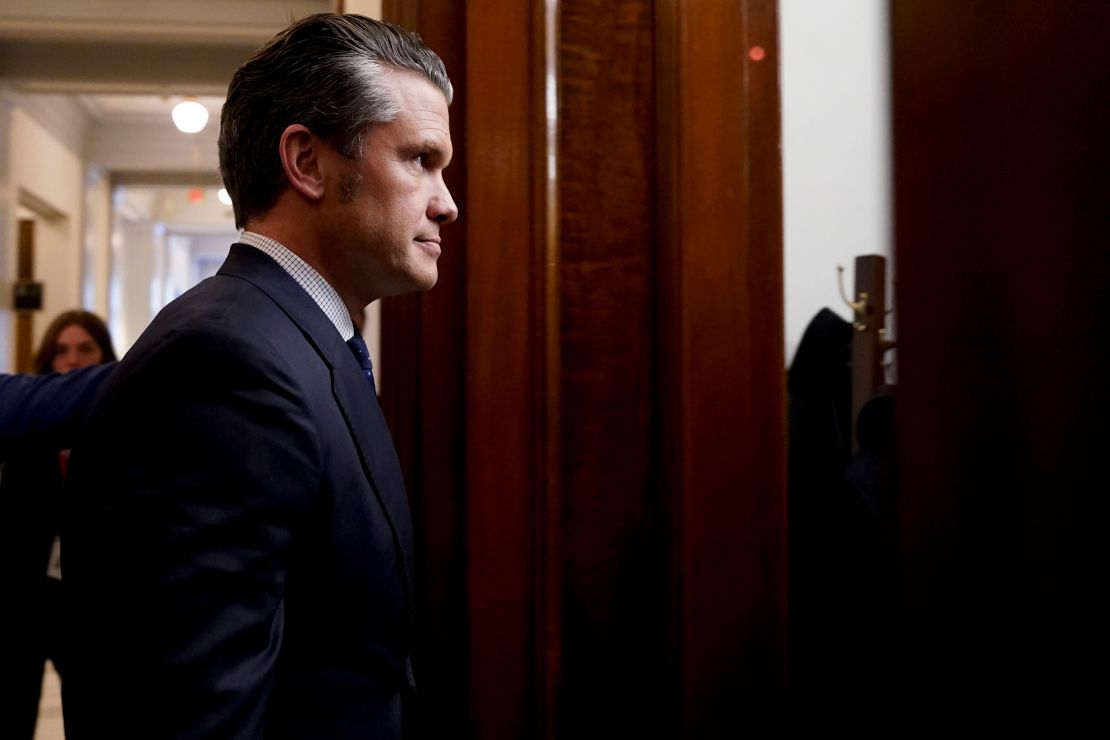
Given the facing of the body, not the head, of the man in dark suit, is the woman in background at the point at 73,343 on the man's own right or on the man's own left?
on the man's own left

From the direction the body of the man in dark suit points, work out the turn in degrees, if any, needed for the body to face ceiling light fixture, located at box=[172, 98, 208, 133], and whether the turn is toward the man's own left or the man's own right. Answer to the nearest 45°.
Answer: approximately 90° to the man's own left

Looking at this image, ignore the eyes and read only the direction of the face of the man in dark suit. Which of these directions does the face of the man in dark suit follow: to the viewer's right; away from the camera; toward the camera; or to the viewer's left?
to the viewer's right

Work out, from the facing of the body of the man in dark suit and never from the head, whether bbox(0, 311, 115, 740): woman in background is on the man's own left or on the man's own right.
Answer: on the man's own left

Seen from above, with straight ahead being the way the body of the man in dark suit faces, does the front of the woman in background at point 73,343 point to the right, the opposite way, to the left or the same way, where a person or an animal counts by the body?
to the right

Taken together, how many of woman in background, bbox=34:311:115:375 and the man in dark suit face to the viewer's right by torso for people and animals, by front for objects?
1

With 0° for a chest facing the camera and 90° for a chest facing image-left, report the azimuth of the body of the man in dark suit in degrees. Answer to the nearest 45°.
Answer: approximately 270°

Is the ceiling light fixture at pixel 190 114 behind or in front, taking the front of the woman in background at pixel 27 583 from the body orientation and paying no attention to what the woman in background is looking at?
behind

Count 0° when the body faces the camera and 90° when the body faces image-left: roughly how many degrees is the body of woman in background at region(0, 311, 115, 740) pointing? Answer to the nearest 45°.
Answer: approximately 0°
